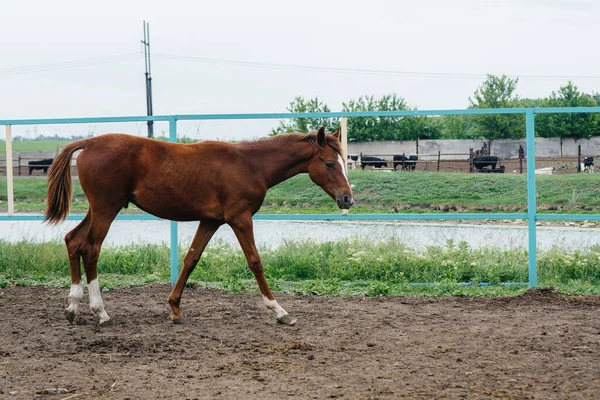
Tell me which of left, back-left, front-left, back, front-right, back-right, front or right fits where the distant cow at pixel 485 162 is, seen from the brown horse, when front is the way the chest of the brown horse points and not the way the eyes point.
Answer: front-left

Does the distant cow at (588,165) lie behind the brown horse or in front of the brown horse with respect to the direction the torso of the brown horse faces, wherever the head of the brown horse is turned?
in front

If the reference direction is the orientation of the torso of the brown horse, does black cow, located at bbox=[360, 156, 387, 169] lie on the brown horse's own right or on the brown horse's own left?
on the brown horse's own left

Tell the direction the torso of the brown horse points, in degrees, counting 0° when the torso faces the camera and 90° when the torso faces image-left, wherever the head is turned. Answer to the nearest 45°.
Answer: approximately 270°

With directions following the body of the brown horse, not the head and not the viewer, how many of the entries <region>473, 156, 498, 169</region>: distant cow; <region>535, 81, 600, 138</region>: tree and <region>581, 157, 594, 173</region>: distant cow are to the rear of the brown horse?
0

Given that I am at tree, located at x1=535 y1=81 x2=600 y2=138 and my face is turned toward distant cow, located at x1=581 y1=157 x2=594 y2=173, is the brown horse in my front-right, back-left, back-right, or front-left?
front-right

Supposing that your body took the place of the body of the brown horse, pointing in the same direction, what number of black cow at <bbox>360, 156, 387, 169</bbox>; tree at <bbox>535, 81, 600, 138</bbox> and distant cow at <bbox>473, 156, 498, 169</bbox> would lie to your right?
0

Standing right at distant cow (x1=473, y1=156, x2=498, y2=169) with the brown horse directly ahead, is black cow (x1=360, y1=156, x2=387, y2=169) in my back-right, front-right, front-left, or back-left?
front-right
